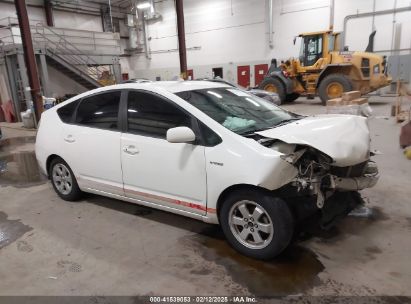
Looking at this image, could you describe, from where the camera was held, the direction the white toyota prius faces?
facing the viewer and to the right of the viewer

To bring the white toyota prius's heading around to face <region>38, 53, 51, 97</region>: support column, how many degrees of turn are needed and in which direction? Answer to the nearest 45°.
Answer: approximately 180°

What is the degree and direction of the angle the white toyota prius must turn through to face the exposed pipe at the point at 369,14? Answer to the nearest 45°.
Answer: approximately 90° to its left

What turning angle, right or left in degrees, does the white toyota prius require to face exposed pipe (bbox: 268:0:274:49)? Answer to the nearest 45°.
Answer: approximately 135° to its left

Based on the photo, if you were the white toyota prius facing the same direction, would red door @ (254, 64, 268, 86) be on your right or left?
on your left

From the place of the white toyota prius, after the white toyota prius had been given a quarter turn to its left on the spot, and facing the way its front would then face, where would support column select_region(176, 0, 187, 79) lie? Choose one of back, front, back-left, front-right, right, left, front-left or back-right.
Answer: front-left

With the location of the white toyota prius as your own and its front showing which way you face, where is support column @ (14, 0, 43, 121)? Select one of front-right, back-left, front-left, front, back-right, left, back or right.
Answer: back

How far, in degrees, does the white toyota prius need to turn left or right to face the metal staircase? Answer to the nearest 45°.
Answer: approximately 180°

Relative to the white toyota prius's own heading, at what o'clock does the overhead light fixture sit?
The overhead light fixture is roughly at 7 o'clock from the white toyota prius.

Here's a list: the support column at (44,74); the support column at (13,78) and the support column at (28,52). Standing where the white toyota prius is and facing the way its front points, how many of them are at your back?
3

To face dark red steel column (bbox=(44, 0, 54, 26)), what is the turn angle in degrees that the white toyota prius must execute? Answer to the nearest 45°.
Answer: approximately 180°

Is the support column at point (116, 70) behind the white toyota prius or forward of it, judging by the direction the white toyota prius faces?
behind
